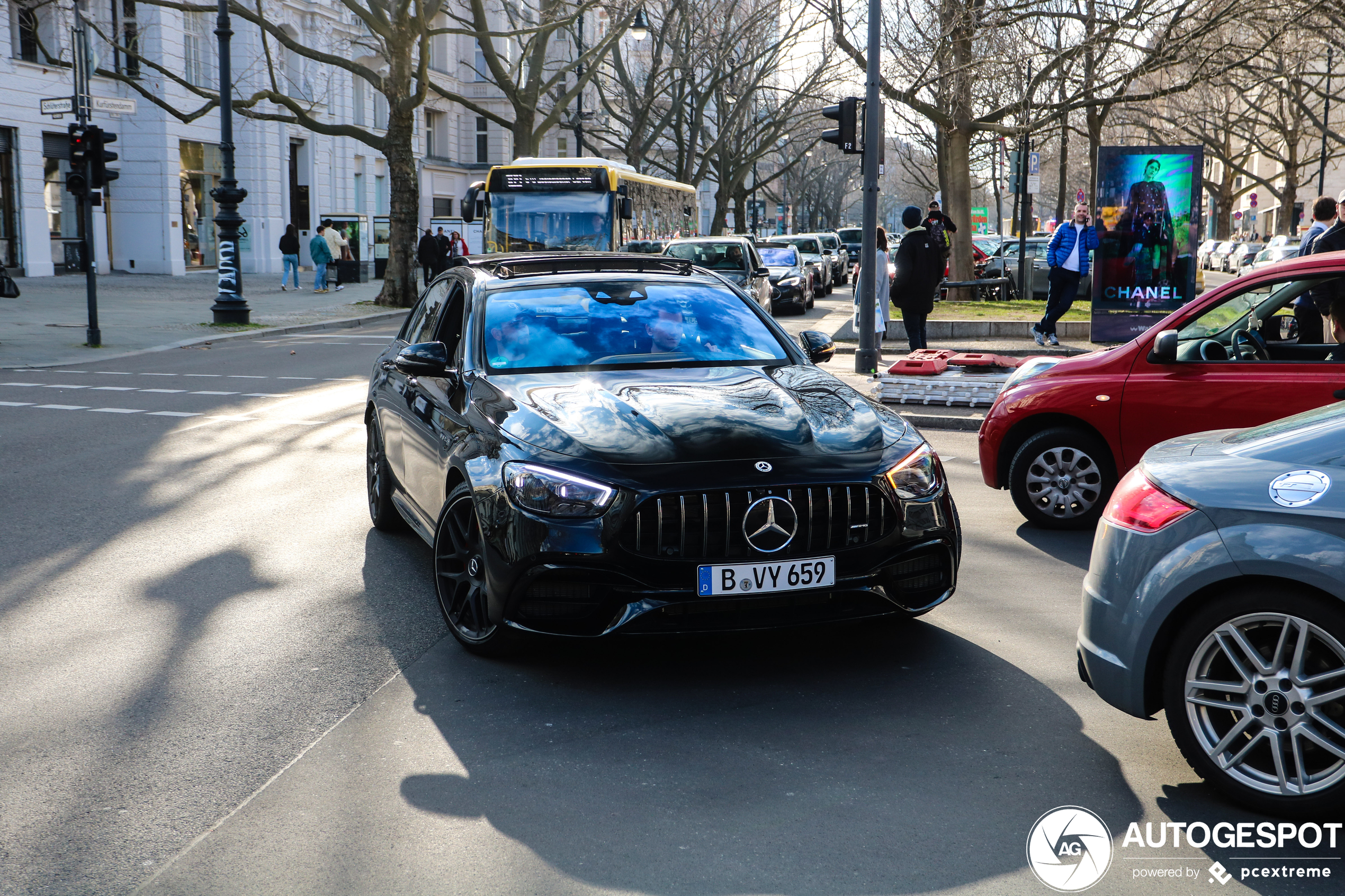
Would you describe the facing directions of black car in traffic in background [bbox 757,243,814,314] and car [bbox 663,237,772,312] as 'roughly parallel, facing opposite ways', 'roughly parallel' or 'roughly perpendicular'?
roughly parallel

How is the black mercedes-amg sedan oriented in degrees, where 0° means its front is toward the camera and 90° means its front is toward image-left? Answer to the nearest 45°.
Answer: approximately 315°

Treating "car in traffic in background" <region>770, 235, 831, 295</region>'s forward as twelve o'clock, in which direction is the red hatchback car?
The red hatchback car is roughly at 12 o'clock from the car in traffic in background.

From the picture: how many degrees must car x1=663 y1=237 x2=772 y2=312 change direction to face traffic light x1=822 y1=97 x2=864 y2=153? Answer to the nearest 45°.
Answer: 0° — it already faces it

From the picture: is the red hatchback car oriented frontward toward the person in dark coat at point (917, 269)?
no

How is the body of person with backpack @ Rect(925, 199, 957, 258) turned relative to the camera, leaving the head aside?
away from the camera

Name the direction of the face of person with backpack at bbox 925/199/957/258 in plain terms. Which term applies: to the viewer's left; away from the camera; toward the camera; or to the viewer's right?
away from the camera

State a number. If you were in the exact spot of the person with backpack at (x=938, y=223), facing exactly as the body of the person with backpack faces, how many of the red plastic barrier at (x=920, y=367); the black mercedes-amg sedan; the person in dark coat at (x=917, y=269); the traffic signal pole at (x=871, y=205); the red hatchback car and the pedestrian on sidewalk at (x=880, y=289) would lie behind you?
6

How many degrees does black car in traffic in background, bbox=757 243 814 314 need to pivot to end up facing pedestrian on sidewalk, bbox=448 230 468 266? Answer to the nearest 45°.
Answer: approximately 135° to its right

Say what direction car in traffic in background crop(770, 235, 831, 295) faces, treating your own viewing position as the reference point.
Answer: facing the viewer

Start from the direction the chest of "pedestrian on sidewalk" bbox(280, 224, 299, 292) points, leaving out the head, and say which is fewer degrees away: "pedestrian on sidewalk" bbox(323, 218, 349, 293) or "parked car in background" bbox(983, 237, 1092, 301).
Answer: the pedestrian on sidewalk

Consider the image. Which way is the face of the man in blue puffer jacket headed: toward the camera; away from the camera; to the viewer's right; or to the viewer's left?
toward the camera

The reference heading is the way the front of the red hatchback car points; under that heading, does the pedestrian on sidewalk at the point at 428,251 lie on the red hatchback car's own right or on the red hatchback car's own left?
on the red hatchback car's own right

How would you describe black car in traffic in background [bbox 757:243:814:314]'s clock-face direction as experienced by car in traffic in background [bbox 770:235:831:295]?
black car in traffic in background [bbox 757:243:814:314] is roughly at 12 o'clock from car in traffic in background [bbox 770:235:831:295].

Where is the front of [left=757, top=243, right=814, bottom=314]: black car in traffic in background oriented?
toward the camera

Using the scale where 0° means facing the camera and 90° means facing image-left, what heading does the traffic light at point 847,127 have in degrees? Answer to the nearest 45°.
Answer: approximately 90°
